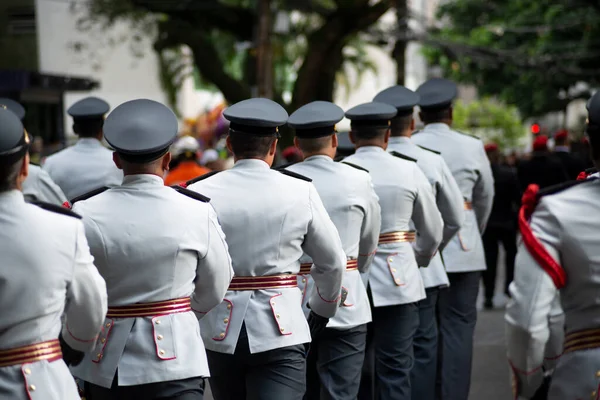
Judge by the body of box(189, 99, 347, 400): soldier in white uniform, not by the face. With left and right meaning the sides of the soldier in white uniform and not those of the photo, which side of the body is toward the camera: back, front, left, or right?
back

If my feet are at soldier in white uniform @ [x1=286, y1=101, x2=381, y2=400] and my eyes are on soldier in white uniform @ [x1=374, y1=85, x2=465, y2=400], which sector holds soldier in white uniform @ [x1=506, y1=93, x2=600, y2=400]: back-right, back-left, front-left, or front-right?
back-right

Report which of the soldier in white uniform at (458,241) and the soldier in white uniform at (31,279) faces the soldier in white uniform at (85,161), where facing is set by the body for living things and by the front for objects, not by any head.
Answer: the soldier in white uniform at (31,279)

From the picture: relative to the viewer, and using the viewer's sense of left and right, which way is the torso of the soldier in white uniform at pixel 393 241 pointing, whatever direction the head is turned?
facing away from the viewer

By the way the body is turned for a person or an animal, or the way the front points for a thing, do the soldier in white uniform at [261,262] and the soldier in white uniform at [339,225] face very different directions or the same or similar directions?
same or similar directions

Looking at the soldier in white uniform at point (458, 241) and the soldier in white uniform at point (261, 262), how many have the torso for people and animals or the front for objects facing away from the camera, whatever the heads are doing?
2

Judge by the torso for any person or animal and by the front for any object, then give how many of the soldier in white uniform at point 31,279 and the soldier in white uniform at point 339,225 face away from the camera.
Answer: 2

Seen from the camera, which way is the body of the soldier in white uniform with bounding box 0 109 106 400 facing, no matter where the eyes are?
away from the camera

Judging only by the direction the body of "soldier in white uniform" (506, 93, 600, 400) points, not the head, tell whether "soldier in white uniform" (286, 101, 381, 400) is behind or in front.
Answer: in front

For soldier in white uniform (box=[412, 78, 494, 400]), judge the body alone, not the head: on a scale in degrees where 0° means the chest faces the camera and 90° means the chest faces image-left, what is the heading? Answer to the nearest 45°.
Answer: approximately 180°

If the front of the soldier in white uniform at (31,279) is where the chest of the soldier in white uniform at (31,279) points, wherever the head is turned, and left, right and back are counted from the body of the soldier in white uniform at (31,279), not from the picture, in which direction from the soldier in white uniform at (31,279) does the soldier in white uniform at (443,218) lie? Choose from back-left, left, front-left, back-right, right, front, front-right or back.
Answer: front-right

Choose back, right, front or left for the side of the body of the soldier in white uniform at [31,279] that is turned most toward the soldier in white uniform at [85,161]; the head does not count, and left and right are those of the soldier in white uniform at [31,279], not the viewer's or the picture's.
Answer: front

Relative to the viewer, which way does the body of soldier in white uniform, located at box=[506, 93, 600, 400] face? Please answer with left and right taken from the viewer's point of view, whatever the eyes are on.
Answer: facing away from the viewer

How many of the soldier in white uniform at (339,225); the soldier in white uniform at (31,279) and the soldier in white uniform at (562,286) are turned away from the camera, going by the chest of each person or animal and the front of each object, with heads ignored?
3

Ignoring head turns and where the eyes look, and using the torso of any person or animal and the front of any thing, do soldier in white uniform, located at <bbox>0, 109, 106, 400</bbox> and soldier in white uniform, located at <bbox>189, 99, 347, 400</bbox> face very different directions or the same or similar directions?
same or similar directions

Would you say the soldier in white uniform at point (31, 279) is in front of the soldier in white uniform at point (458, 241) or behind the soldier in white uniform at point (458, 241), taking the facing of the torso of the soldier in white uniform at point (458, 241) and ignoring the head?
behind

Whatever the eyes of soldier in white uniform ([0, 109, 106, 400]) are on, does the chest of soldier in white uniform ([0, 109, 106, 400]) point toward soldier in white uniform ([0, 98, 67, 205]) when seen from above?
yes

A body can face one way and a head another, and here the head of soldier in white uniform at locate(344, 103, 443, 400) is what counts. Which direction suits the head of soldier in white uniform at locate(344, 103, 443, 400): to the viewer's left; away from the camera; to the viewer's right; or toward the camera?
away from the camera

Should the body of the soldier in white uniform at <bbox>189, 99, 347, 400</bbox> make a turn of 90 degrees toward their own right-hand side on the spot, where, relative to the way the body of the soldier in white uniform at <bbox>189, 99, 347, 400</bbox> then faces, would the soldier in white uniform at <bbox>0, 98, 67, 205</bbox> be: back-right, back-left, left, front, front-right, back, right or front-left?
back-left
